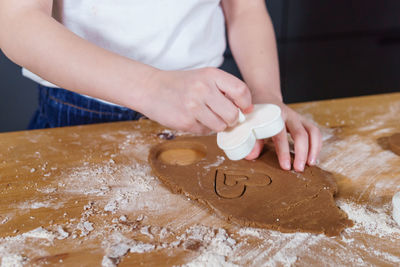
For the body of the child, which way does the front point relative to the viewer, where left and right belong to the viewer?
facing the viewer and to the right of the viewer
